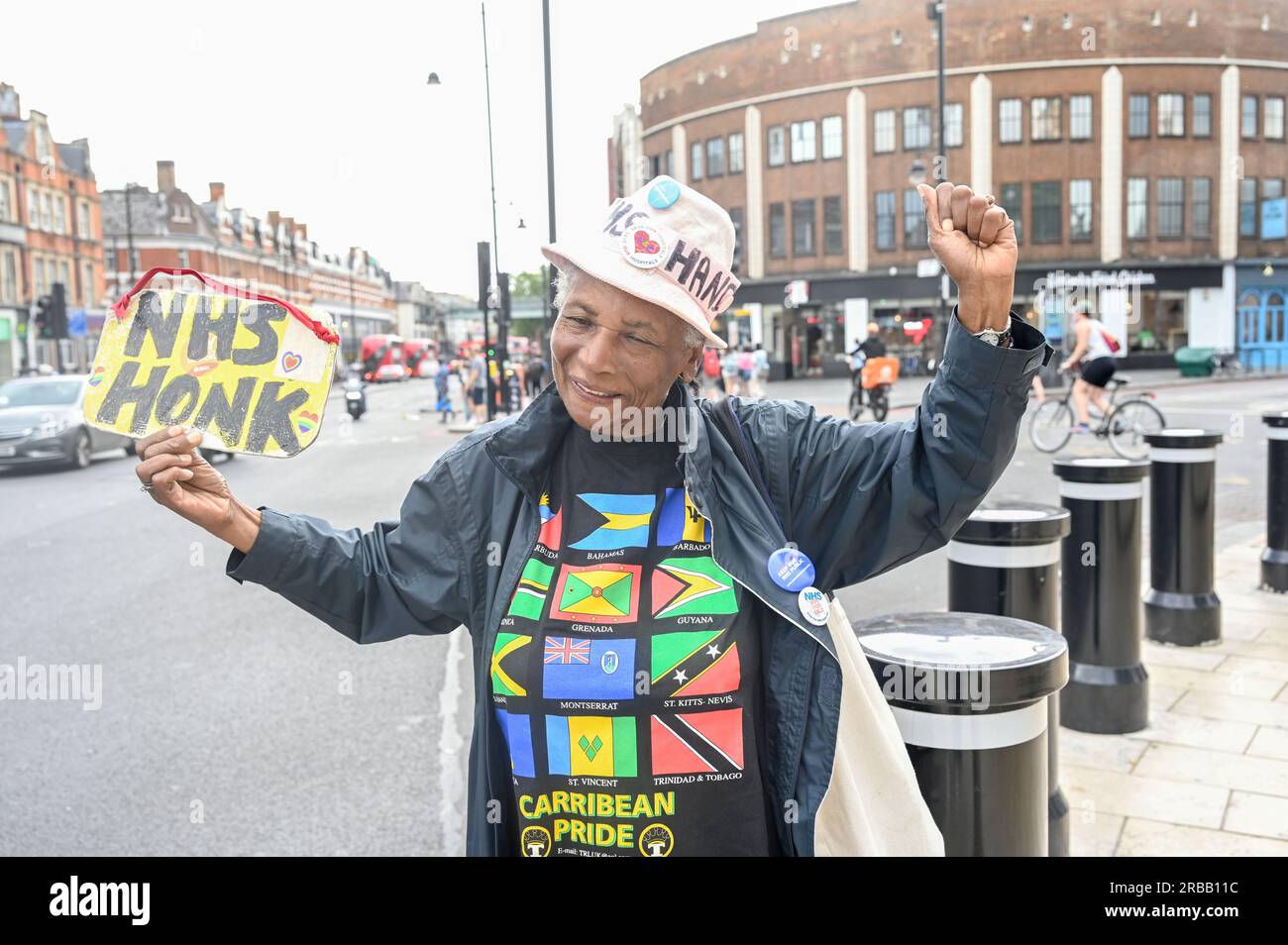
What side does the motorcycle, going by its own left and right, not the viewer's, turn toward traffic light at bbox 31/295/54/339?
right

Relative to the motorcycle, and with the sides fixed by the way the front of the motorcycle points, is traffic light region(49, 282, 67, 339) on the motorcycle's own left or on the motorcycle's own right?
on the motorcycle's own right

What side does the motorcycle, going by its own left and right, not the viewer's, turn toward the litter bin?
left
